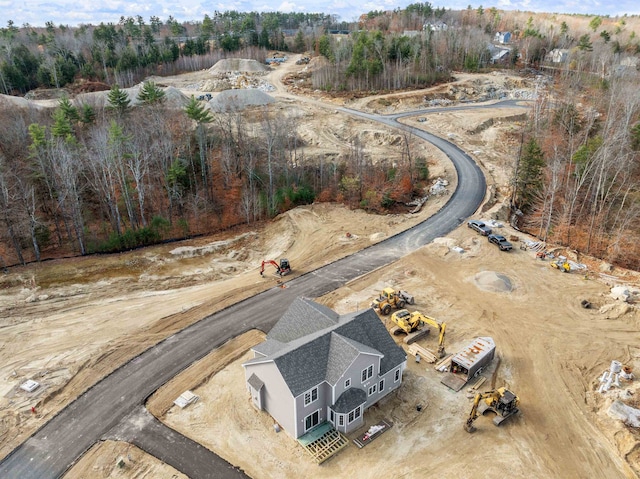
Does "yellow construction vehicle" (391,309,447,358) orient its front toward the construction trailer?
yes

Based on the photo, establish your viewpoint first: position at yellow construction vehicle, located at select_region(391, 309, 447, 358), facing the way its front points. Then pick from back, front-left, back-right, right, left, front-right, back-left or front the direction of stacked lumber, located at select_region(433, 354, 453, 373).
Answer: front

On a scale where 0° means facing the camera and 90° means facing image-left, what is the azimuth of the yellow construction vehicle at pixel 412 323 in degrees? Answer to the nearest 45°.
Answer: approximately 315°

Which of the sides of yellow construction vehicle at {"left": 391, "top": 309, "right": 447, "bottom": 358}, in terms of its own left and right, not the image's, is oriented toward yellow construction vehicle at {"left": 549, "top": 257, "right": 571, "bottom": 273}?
left

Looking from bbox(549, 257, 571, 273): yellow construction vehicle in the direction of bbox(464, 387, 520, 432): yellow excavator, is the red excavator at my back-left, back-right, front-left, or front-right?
front-right

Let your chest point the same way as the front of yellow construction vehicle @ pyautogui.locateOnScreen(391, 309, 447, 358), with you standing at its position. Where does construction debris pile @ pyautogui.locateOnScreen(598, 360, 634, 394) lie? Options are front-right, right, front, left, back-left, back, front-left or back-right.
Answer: front-left

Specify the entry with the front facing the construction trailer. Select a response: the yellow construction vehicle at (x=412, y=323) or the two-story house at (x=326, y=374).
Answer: the yellow construction vehicle
